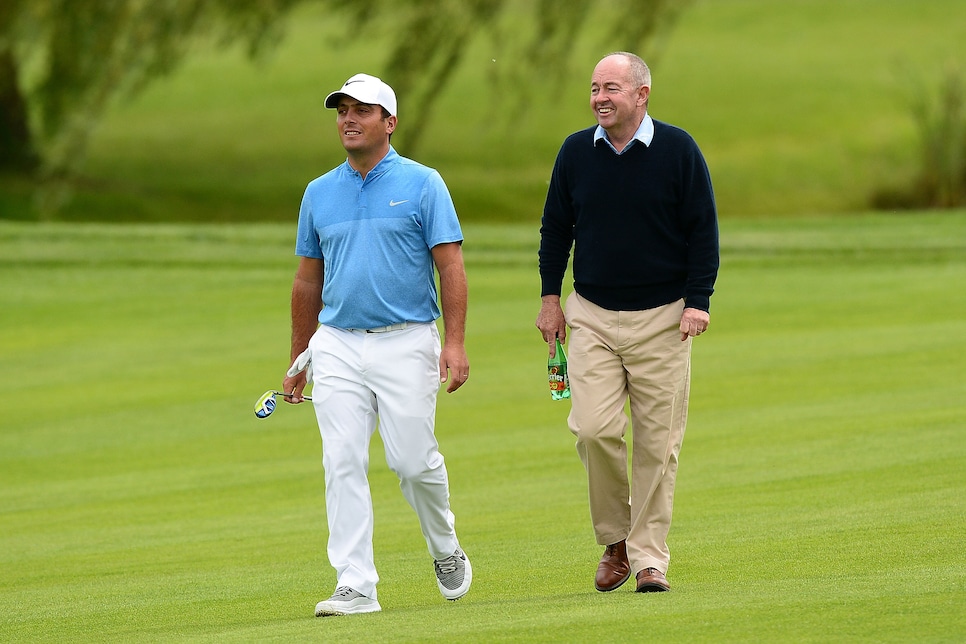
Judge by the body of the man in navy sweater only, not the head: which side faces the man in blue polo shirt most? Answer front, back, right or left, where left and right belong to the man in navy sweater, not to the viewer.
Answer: right

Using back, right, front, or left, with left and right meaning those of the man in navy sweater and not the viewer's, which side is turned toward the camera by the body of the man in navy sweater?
front

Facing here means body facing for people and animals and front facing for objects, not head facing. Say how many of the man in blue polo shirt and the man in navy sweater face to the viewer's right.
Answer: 0

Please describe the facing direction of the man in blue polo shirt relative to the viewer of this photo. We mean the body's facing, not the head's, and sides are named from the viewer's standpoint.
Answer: facing the viewer and to the left of the viewer

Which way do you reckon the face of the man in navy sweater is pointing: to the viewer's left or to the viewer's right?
to the viewer's left

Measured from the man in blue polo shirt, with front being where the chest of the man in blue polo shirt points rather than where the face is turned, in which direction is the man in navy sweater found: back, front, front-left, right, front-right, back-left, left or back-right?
back-left
